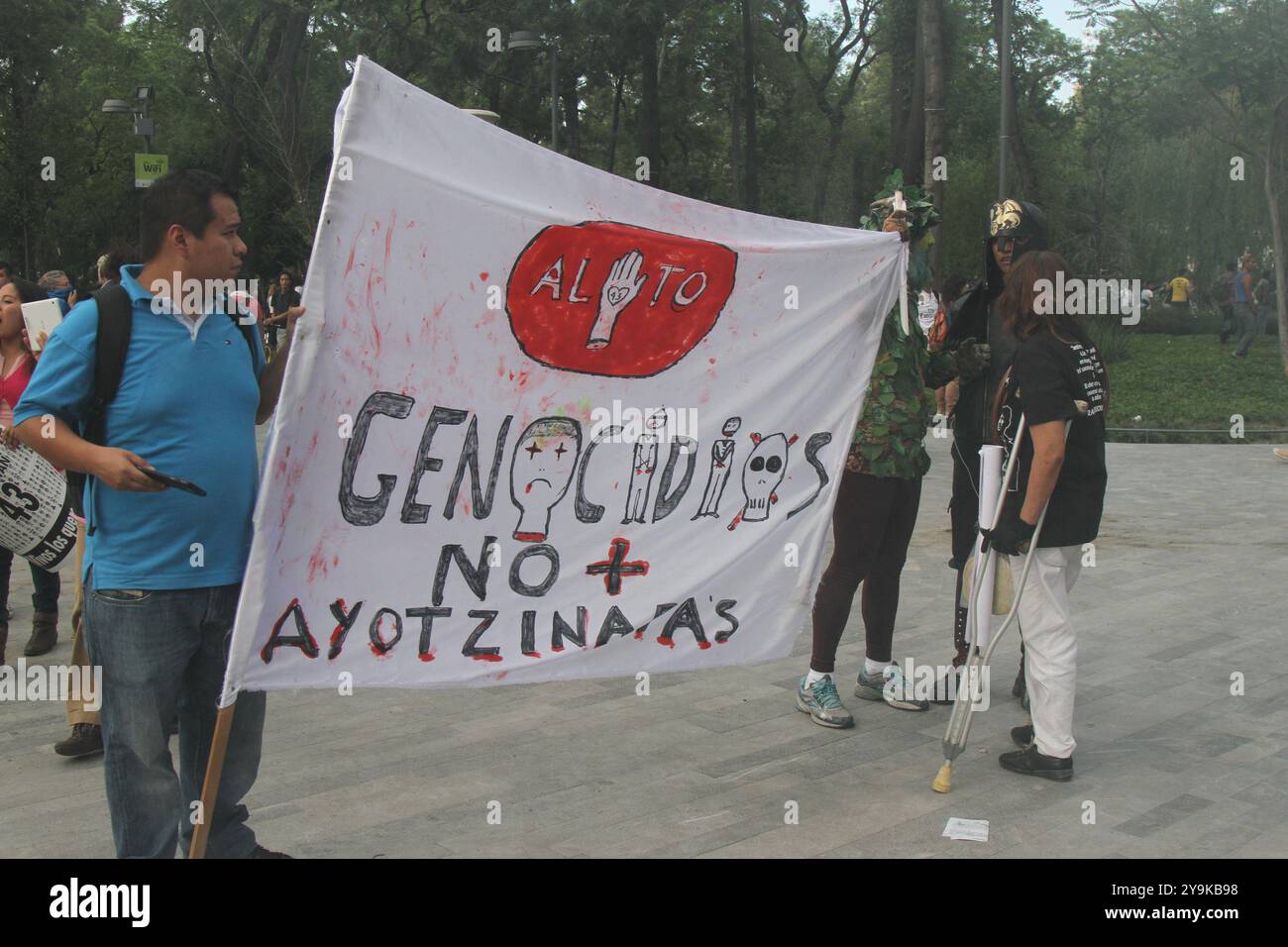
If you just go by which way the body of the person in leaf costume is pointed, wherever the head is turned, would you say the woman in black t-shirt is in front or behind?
in front

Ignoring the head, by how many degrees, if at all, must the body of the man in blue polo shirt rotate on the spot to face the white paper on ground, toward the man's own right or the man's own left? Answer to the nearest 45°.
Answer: approximately 45° to the man's own left

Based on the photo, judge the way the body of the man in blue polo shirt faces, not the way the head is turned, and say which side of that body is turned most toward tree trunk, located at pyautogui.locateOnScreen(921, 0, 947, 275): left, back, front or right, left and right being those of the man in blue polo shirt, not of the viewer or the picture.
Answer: left

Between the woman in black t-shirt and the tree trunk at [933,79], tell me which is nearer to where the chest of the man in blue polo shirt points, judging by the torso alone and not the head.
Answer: the woman in black t-shirt

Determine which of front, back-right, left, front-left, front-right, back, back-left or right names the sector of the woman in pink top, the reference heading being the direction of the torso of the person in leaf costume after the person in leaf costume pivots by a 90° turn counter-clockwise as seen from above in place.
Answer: back-left

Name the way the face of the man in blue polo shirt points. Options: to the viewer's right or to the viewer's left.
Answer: to the viewer's right

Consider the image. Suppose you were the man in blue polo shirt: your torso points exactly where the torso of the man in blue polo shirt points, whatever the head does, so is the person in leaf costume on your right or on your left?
on your left
